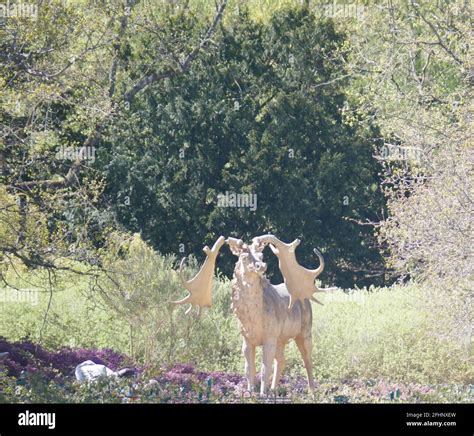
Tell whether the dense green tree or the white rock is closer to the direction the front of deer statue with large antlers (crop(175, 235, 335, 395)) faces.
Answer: the white rock

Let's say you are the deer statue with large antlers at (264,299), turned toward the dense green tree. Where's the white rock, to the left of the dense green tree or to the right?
left

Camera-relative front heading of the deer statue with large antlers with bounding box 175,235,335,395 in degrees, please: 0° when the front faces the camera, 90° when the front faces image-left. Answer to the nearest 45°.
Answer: approximately 45°

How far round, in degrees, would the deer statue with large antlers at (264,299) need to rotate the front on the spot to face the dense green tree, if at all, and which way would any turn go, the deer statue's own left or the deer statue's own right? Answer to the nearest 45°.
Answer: approximately 135° to the deer statue's own right

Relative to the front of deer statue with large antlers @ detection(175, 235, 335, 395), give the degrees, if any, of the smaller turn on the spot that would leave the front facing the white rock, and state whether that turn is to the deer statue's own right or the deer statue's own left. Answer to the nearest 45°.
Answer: approximately 90° to the deer statue's own right
